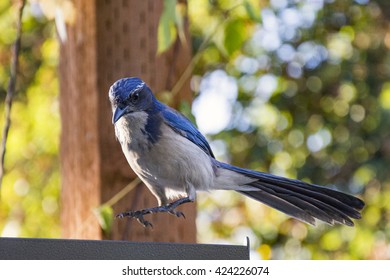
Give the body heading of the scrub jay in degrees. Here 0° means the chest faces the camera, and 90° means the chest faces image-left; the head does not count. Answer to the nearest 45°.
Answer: approximately 45°

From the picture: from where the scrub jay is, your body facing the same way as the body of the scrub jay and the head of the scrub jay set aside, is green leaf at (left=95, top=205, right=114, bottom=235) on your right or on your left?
on your right
